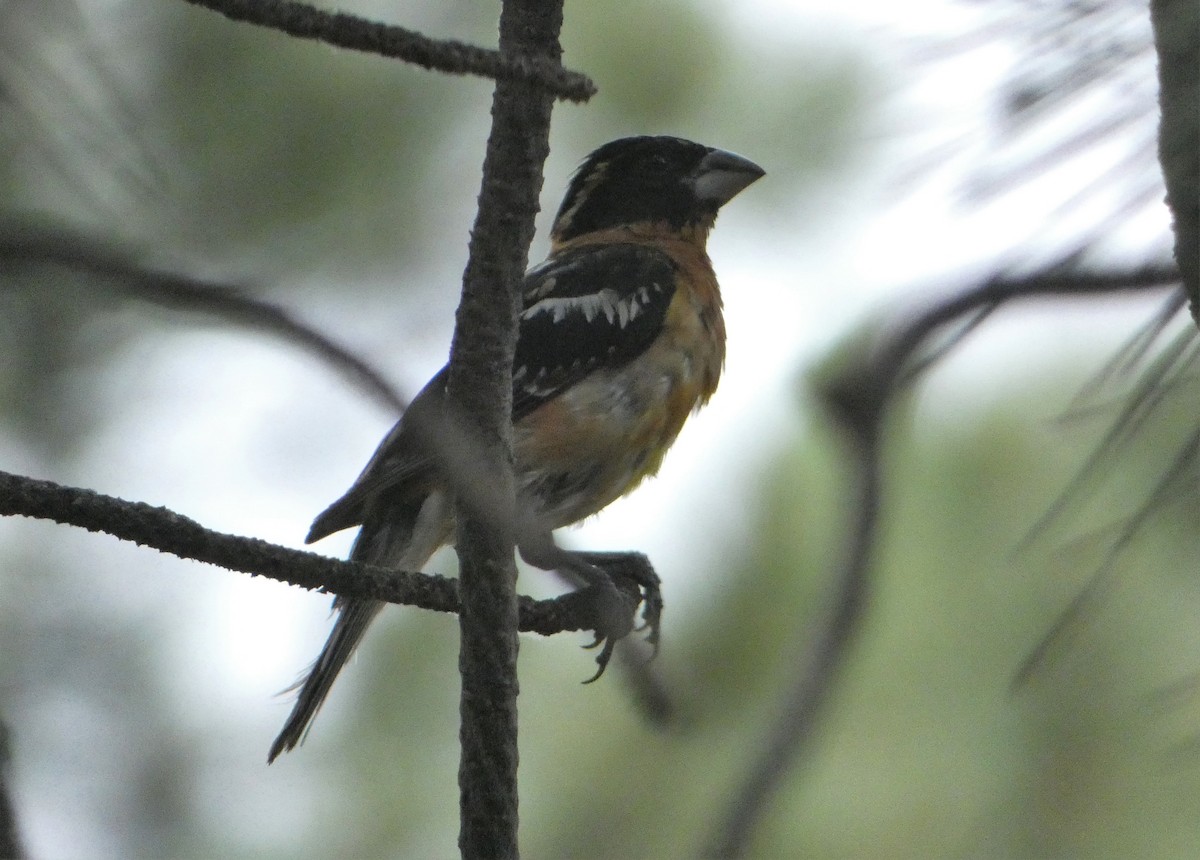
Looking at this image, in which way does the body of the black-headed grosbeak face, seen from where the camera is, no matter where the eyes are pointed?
to the viewer's right

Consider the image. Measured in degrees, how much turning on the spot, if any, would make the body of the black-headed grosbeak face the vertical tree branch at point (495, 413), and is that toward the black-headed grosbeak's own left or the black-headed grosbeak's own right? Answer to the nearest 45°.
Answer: approximately 90° to the black-headed grosbeak's own right
